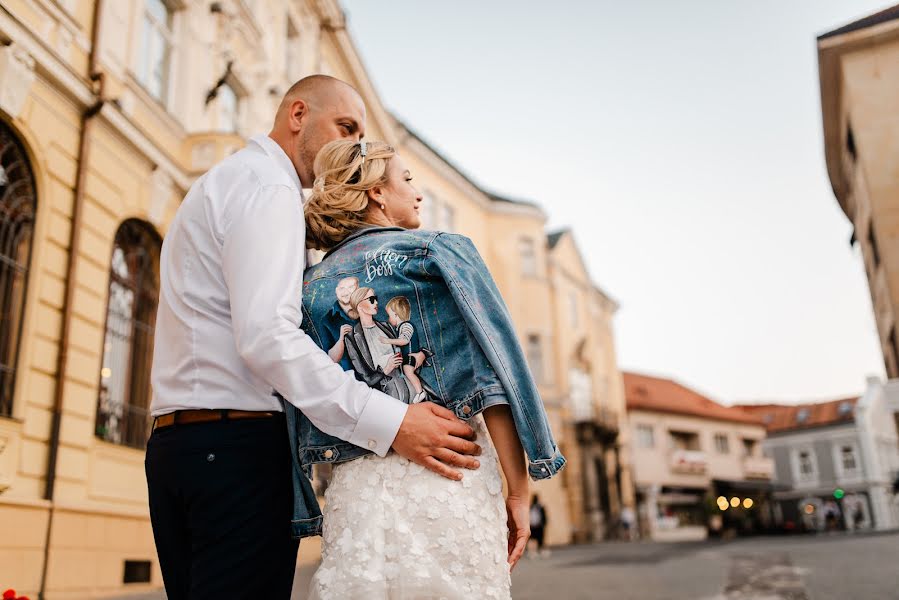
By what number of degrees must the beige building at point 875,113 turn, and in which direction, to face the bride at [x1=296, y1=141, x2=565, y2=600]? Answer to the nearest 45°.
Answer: approximately 45° to its left

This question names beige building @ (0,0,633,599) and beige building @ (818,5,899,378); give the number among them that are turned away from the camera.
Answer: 0

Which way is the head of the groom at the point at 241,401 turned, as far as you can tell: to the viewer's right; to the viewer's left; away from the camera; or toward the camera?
to the viewer's right

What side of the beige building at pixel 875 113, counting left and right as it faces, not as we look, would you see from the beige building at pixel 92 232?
front

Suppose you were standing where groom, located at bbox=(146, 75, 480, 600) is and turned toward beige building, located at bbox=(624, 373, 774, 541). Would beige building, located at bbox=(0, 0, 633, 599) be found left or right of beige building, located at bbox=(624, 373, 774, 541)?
left

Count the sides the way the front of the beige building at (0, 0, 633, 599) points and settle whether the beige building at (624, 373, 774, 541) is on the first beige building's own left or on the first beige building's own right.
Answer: on the first beige building's own left

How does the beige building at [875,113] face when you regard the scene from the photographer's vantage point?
facing the viewer and to the left of the viewer

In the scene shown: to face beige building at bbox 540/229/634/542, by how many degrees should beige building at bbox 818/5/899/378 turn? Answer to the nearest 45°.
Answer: approximately 90° to its right

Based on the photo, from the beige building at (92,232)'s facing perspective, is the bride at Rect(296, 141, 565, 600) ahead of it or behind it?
ahead

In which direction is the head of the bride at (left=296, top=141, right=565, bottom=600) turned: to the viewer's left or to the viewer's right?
to the viewer's right

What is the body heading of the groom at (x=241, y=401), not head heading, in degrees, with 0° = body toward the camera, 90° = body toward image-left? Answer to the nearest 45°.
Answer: approximately 225°

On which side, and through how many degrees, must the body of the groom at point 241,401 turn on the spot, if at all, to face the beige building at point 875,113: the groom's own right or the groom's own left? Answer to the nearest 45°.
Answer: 0° — they already face it

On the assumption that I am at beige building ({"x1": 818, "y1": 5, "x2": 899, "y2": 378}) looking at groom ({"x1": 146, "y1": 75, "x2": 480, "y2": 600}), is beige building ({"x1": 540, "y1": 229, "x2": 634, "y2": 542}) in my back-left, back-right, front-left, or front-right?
back-right
